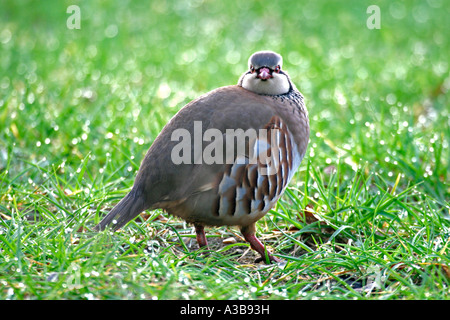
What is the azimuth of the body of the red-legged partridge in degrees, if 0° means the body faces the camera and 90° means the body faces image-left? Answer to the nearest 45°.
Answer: approximately 270°
